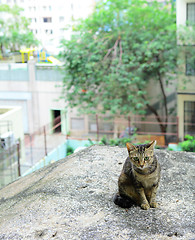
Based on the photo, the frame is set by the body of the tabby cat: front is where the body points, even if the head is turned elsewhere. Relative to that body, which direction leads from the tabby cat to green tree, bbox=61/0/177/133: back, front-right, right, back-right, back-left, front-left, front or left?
back-left

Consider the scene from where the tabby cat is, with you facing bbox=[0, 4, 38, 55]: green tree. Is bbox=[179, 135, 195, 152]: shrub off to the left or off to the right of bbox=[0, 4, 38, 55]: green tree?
right

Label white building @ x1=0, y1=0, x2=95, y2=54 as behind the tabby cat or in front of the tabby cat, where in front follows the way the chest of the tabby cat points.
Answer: behind

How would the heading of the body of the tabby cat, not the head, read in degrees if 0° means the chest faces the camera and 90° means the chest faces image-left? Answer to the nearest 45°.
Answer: approximately 315°

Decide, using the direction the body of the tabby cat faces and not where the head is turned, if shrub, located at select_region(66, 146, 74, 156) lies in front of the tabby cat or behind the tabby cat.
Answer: behind

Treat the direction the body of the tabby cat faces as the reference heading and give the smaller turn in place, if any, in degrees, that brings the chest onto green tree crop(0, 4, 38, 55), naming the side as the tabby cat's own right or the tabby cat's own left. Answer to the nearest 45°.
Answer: approximately 180°

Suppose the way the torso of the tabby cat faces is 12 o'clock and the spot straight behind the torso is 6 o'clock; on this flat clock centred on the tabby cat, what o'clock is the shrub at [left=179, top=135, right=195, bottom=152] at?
The shrub is roughly at 8 o'clock from the tabby cat.
